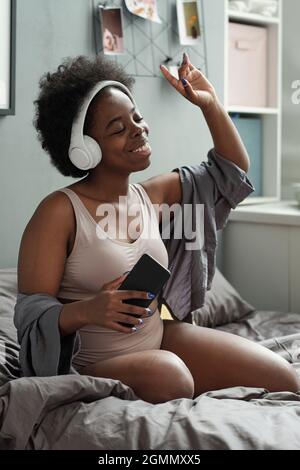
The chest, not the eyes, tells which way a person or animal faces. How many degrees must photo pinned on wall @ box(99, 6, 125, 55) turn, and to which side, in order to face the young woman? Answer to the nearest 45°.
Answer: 0° — it already faces them

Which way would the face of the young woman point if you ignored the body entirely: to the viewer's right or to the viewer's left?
to the viewer's right

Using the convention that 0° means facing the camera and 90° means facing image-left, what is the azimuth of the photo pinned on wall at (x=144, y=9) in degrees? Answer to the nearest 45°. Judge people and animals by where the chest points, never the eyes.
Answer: approximately 0°

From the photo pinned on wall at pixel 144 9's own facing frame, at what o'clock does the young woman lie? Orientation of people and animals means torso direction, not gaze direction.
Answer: The young woman is roughly at 12 o'clock from the photo pinned on wall.

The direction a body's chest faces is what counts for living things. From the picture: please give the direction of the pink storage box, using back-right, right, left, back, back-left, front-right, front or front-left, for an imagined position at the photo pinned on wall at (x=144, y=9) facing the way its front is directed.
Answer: back-left

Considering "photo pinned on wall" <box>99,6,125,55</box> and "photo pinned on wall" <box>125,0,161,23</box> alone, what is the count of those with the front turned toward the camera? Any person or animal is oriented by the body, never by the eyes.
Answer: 2

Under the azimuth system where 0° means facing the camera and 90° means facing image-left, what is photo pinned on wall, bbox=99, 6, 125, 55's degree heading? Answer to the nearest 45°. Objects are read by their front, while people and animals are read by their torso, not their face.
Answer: approximately 0°

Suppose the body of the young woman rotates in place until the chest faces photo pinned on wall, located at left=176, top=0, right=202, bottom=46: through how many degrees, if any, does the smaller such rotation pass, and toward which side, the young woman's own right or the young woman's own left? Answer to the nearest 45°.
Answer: approximately 135° to the young woman's own left
